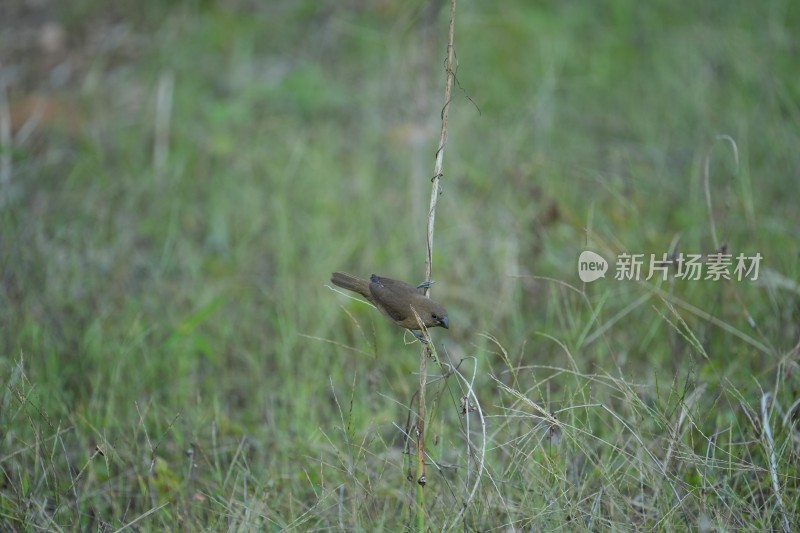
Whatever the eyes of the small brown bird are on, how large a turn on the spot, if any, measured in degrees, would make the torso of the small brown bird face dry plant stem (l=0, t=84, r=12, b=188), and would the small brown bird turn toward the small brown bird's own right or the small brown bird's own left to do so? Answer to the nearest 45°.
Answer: approximately 135° to the small brown bird's own left

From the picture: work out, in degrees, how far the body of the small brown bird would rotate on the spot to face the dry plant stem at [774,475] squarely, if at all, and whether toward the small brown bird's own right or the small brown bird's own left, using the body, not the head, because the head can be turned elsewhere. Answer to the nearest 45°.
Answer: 0° — it already faces it

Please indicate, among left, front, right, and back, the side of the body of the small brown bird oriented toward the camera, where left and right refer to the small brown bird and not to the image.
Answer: right

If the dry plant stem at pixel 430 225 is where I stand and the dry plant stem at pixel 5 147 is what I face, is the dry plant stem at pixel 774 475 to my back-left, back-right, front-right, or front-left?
back-right
